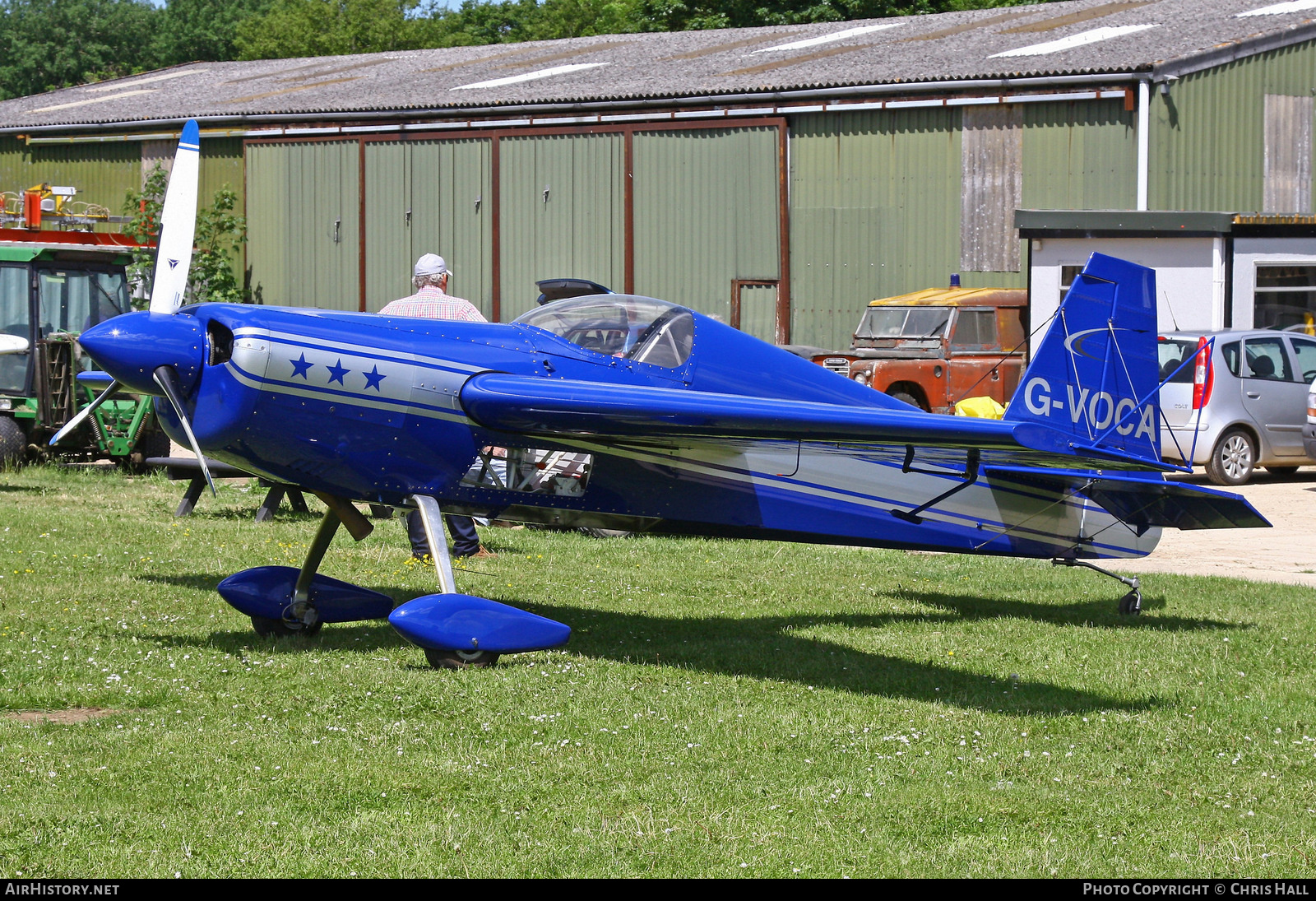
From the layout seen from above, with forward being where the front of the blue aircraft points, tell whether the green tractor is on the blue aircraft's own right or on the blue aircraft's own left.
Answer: on the blue aircraft's own right

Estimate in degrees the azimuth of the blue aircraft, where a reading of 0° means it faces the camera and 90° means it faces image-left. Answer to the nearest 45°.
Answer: approximately 45°

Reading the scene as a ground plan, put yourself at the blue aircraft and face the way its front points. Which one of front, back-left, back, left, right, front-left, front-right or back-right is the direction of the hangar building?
back-right

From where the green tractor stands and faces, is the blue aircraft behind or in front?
in front

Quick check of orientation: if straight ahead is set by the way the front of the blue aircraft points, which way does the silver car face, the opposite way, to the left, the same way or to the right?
the opposite way

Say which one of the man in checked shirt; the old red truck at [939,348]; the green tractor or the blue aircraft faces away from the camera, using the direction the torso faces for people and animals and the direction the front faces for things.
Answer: the man in checked shirt

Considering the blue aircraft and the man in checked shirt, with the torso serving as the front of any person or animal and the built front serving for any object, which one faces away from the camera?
the man in checked shirt

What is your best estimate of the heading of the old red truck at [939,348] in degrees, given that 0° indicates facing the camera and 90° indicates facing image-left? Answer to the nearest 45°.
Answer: approximately 45°

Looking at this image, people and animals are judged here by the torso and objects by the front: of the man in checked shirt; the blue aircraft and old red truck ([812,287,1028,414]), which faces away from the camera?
the man in checked shirt

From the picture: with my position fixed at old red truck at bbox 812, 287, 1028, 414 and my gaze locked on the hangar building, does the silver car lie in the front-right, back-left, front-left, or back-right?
back-right

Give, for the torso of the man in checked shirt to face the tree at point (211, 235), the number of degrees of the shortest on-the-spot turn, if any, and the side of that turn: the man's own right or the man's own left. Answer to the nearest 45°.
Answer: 0° — they already face it

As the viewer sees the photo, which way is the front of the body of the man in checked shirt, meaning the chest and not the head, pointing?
away from the camera

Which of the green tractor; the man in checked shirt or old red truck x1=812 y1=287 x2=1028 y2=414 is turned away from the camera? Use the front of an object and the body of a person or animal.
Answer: the man in checked shirt

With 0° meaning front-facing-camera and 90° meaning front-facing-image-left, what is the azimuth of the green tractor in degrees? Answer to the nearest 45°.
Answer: approximately 315°
